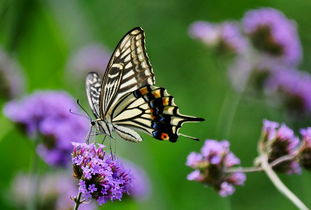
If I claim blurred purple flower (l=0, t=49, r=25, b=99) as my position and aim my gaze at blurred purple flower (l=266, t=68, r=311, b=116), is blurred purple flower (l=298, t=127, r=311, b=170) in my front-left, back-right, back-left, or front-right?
front-right

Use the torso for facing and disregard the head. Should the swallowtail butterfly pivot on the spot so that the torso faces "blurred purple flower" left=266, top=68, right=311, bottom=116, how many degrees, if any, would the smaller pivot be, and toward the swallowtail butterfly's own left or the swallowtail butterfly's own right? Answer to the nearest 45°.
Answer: approximately 135° to the swallowtail butterfly's own right

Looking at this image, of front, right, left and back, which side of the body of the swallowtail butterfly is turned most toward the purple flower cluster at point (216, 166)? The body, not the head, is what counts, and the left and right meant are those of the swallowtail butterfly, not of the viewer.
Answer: back

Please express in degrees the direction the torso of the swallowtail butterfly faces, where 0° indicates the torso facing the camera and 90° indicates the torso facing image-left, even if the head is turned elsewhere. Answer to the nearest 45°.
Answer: approximately 90°

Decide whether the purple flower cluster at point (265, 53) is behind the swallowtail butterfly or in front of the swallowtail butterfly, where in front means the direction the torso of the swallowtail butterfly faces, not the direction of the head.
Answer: behind

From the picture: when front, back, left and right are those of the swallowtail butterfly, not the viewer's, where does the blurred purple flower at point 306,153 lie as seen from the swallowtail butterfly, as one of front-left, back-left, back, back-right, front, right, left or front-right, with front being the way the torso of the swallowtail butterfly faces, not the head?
back

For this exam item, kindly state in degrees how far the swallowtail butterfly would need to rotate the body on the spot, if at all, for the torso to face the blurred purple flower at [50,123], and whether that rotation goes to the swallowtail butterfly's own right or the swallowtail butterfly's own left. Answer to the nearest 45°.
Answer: approximately 45° to the swallowtail butterfly's own right

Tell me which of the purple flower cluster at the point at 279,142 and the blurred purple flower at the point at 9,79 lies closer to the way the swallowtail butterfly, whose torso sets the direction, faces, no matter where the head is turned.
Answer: the blurred purple flower

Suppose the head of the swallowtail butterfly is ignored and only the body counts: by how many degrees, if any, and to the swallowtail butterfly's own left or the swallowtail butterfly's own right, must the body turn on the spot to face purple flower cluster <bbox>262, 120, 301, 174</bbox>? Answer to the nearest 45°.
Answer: approximately 180°
